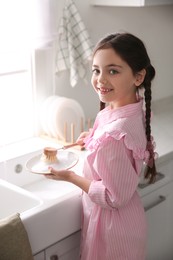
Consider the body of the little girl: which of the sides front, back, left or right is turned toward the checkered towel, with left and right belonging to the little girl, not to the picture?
right

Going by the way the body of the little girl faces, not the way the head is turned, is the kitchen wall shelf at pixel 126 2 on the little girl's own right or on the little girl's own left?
on the little girl's own right

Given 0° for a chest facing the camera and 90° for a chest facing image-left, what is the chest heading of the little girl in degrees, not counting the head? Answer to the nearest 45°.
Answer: approximately 90°
